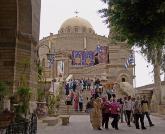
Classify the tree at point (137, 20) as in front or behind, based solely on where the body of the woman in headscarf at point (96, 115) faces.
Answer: behind

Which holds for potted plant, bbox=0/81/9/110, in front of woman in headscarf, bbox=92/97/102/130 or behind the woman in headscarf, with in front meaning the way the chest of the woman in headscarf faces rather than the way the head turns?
behind

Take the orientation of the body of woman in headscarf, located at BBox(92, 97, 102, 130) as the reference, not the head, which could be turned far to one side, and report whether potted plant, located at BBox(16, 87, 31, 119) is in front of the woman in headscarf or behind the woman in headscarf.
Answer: behind
